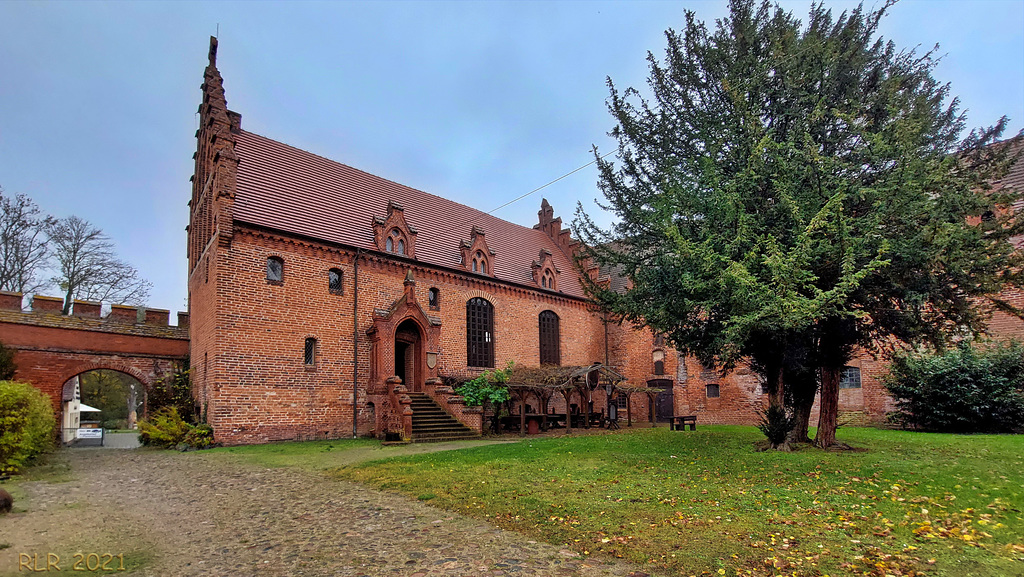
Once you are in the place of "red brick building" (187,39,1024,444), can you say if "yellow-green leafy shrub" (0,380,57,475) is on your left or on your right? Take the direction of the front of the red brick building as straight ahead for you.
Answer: on your right

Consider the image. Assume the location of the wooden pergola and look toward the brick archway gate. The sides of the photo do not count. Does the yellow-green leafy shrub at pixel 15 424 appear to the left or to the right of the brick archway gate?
left

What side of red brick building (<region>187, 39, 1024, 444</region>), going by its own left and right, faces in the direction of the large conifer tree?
front

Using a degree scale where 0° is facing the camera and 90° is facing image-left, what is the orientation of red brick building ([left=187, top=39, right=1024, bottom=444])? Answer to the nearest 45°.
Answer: approximately 315°

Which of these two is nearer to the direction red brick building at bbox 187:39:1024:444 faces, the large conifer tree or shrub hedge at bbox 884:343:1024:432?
the large conifer tree

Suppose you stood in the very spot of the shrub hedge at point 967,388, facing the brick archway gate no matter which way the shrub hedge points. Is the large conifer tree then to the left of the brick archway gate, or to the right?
left

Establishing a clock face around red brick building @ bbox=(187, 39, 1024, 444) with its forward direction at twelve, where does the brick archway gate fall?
The brick archway gate is roughly at 4 o'clock from the red brick building.
